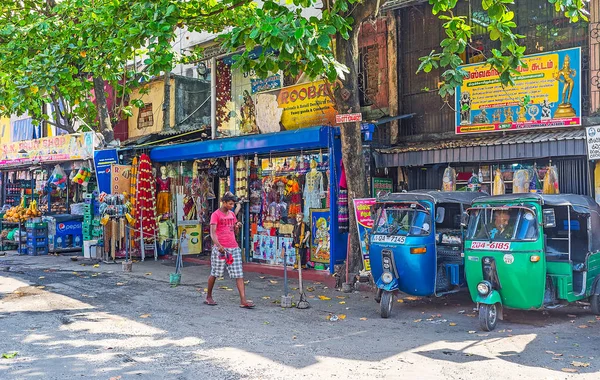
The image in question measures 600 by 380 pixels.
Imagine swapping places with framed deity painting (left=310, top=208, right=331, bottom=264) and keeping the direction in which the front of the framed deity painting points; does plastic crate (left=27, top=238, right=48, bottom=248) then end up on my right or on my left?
on my right

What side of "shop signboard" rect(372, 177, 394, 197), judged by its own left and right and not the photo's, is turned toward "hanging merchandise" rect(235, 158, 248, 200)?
right

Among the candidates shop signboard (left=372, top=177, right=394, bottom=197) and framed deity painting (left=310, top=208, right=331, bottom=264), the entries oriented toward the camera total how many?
2

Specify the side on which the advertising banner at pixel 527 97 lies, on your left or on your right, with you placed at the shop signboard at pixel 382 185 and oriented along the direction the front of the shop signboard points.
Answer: on your left

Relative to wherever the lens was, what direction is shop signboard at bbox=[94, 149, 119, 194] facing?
facing the viewer

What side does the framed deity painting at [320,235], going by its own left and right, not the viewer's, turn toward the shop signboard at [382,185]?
left

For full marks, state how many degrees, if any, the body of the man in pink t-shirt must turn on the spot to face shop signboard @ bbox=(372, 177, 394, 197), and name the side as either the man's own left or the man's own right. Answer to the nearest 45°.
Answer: approximately 90° to the man's own left

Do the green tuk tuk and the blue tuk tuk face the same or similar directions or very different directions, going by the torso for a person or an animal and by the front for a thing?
same or similar directions

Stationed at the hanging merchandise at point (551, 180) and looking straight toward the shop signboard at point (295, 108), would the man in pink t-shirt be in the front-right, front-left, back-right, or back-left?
front-left

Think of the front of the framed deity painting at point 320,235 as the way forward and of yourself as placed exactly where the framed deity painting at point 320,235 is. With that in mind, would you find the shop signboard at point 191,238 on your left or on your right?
on your right

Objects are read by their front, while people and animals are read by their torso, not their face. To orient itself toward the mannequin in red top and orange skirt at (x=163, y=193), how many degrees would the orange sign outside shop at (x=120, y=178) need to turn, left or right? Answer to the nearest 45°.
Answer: approximately 90° to its left

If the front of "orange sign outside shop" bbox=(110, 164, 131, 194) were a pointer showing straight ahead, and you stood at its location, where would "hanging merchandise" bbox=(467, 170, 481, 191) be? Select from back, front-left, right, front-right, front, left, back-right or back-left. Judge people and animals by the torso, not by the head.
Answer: front-left

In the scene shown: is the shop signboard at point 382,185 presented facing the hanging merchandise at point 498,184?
no

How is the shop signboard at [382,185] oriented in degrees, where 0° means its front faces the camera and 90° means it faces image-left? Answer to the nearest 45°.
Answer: approximately 0°

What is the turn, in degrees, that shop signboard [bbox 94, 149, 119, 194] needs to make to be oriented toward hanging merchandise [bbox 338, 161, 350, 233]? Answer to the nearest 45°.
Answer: approximately 45° to its left

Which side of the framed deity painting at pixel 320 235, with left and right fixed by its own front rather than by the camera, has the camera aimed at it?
front

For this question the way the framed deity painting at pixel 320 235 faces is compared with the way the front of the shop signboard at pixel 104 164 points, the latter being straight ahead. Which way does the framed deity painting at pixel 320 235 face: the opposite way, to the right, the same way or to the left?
the same way
